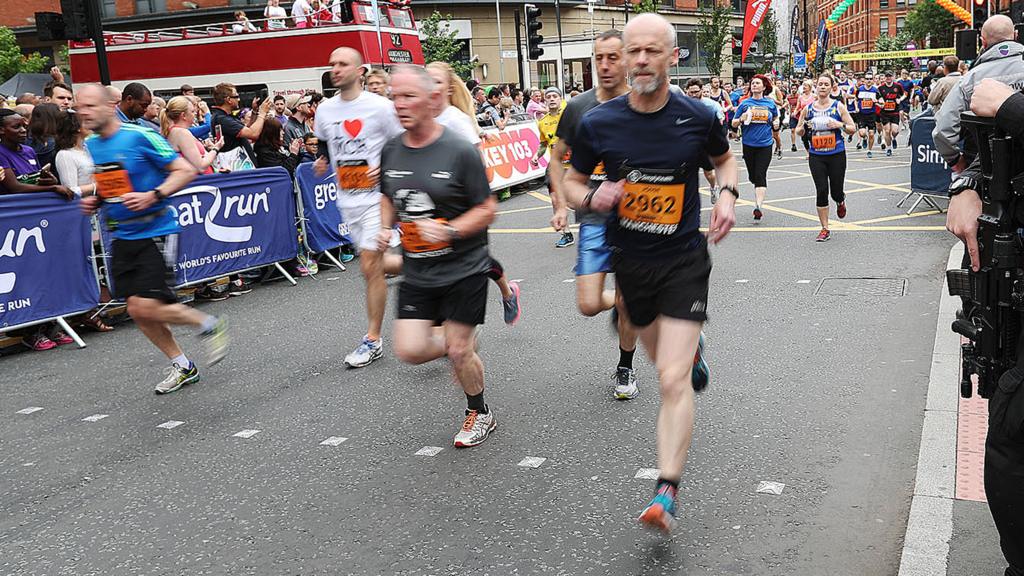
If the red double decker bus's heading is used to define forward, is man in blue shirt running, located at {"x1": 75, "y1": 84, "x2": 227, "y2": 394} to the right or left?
on its right

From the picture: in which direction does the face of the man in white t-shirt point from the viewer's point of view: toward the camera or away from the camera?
toward the camera

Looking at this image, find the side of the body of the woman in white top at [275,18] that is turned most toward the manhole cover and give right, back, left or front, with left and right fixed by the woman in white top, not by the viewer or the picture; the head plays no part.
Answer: front

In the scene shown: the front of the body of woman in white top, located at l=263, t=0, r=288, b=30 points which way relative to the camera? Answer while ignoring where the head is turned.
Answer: toward the camera

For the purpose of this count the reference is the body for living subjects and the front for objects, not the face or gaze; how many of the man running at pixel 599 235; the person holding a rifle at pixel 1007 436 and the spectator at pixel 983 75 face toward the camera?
1

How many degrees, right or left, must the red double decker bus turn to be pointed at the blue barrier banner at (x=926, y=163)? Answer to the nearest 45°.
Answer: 0° — it already faces it

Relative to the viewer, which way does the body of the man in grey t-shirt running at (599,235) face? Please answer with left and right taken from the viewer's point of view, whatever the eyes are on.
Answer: facing the viewer

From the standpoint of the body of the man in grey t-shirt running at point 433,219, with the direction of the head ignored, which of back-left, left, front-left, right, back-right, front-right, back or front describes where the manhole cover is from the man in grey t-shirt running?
back

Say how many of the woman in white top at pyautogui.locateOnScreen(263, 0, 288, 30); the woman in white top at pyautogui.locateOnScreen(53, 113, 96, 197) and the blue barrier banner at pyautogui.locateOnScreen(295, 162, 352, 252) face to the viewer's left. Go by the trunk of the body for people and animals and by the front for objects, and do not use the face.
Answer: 0

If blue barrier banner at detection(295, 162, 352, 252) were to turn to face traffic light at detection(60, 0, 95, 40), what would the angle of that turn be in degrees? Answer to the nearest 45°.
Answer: approximately 180°

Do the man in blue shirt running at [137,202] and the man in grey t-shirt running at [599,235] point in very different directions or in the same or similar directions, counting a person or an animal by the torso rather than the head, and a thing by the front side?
same or similar directions

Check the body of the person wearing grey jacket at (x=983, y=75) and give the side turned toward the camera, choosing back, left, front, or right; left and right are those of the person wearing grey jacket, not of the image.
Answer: back

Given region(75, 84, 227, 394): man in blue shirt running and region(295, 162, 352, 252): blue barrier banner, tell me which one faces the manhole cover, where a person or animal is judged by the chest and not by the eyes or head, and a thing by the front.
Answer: the blue barrier banner

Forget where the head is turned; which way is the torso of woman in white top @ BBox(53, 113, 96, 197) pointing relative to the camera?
to the viewer's right
